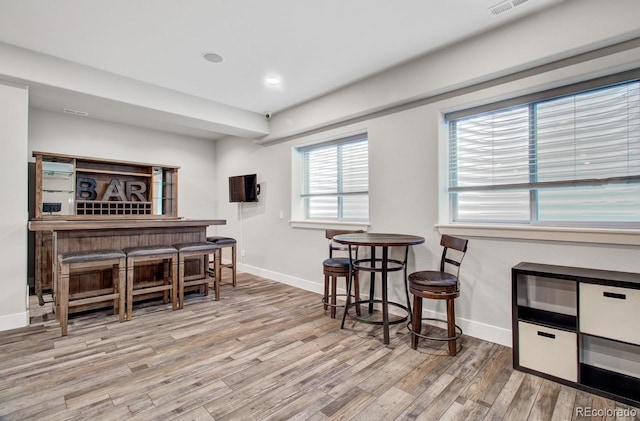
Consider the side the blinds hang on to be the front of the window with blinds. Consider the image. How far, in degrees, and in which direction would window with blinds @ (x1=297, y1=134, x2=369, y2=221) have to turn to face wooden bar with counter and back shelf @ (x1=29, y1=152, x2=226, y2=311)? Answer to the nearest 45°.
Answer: approximately 45° to its right

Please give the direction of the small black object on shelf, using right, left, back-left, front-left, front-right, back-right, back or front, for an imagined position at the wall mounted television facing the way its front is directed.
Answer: front-right

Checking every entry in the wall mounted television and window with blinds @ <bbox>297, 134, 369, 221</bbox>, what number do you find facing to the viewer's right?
0

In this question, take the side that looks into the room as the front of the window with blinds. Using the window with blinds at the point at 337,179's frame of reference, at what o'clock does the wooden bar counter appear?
The wooden bar counter is roughly at 1 o'clock from the window with blinds.

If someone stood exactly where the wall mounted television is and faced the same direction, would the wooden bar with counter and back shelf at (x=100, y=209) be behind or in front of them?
in front

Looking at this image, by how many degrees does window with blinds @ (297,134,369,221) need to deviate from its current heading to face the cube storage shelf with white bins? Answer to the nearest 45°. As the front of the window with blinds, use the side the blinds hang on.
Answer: approximately 90° to its left

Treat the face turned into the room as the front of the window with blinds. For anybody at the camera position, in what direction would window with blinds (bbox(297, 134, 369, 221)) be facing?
facing the viewer and to the left of the viewer

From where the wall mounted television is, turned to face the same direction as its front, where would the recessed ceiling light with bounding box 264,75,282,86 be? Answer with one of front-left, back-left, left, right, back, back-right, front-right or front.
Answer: front-left

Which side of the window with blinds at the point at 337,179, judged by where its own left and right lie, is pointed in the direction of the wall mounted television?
right

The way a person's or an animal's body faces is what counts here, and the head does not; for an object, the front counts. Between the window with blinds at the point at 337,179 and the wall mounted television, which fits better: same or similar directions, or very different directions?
same or similar directions

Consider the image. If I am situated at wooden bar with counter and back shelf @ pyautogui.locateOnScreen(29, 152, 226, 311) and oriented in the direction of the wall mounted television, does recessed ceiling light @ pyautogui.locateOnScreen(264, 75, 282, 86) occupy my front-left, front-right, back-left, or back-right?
front-right

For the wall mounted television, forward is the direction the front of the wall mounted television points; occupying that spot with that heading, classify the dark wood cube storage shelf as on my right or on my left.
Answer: on my left

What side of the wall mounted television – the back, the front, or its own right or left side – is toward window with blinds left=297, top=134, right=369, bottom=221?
left

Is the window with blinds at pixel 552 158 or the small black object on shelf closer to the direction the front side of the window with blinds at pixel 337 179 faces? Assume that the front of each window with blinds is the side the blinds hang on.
the small black object on shelf
